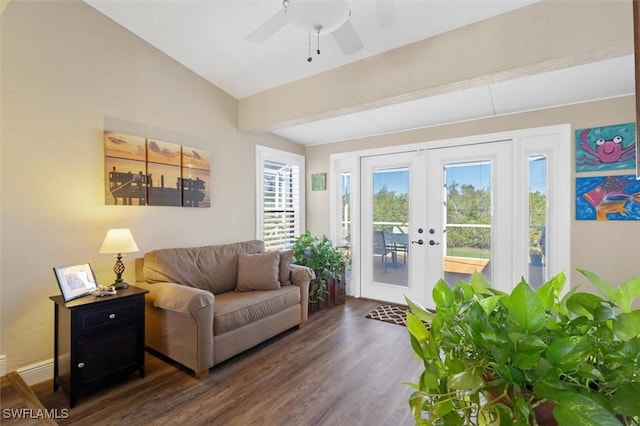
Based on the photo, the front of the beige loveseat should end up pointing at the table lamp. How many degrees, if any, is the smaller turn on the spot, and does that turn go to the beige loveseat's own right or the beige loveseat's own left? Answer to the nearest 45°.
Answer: approximately 135° to the beige loveseat's own right

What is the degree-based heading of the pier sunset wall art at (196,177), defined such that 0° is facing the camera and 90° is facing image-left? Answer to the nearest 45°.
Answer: approximately 315°

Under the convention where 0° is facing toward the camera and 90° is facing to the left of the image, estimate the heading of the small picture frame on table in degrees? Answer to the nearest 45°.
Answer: approximately 315°

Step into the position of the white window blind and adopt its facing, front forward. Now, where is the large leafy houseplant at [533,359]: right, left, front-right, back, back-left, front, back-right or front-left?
front-right

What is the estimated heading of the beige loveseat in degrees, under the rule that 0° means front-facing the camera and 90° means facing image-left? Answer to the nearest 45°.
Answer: approximately 315°

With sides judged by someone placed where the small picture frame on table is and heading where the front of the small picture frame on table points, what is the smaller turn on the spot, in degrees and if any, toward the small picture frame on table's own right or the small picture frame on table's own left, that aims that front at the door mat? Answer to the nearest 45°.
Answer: approximately 45° to the small picture frame on table's own left

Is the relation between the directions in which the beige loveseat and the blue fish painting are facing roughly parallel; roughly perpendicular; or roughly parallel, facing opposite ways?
roughly perpendicular
